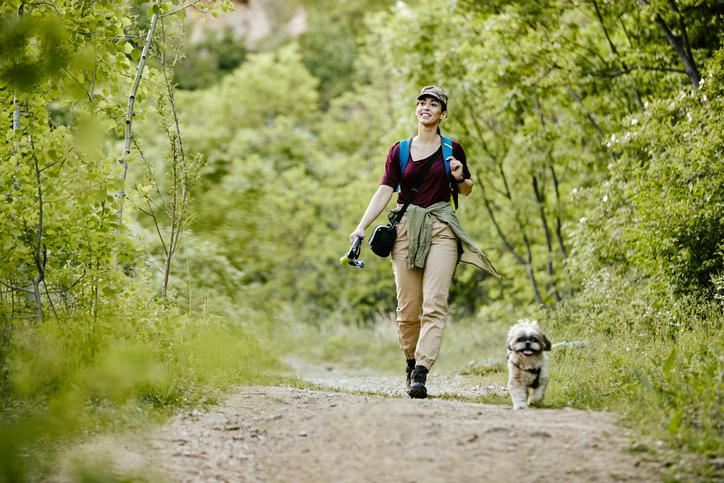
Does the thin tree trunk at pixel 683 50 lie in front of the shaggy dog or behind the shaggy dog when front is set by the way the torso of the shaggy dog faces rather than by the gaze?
behind

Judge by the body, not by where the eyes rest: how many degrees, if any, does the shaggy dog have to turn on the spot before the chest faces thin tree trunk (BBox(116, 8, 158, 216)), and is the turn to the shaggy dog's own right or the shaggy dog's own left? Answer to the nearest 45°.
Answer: approximately 90° to the shaggy dog's own right

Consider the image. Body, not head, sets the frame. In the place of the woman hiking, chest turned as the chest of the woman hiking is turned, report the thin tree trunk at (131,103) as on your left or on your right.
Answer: on your right

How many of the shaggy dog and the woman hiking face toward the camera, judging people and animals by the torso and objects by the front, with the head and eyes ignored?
2

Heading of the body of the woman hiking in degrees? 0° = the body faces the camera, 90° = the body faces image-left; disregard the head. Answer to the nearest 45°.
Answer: approximately 0°

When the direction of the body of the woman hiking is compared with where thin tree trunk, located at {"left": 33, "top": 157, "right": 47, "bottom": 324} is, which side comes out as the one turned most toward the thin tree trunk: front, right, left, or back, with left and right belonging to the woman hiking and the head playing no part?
right

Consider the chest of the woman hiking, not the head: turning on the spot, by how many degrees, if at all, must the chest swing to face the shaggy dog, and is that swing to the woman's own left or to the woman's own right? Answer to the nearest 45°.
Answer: approximately 45° to the woman's own left

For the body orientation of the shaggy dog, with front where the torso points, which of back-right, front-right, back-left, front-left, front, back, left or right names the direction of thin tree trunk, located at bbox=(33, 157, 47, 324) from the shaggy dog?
right

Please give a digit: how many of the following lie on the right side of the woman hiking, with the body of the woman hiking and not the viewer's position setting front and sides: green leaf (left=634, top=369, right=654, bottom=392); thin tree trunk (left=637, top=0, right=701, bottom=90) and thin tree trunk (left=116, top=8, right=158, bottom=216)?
1
